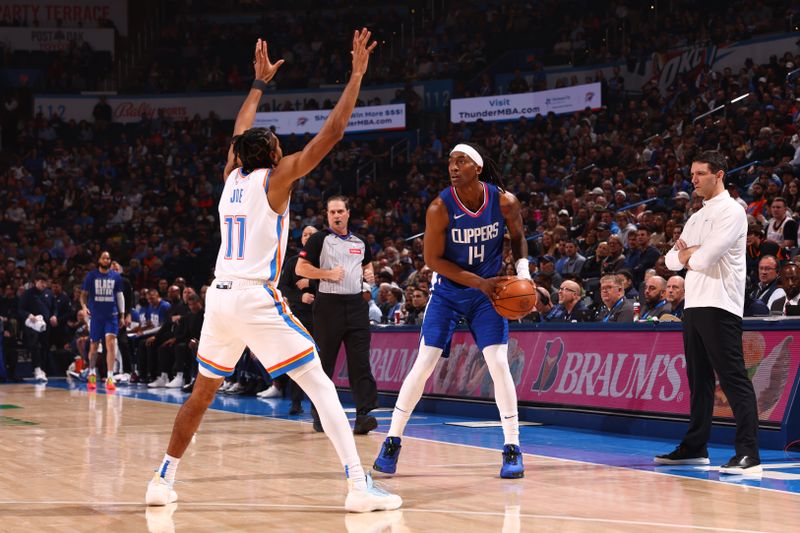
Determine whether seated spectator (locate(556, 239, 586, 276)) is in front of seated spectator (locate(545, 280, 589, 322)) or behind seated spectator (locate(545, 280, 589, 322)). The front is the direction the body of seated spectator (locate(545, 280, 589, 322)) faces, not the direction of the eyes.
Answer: behind

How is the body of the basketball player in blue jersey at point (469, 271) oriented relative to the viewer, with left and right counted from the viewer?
facing the viewer

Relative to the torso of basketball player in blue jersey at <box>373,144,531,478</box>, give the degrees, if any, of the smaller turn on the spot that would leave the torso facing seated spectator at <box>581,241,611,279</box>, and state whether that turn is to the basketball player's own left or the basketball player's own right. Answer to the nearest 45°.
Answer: approximately 180°

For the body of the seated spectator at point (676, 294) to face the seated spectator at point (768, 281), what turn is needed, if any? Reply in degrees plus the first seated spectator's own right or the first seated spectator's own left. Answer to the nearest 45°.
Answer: approximately 180°

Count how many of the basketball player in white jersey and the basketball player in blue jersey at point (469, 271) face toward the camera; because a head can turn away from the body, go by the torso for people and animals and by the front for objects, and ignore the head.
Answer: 1

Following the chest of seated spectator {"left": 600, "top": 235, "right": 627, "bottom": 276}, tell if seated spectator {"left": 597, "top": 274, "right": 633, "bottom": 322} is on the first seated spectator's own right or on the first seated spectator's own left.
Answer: on the first seated spectator's own left

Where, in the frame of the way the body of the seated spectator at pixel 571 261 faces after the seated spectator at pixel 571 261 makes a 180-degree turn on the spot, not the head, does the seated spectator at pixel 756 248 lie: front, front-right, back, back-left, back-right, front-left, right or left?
right

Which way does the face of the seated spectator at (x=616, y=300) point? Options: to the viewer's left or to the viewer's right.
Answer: to the viewer's left

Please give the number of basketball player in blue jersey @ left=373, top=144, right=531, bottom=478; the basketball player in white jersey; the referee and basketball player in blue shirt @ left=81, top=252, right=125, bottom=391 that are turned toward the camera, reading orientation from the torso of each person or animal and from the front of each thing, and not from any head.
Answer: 3

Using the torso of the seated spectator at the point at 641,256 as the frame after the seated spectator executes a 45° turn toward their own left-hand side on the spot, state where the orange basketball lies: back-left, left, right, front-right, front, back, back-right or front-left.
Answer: front

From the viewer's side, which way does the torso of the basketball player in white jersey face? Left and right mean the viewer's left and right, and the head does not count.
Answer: facing away from the viewer and to the right of the viewer

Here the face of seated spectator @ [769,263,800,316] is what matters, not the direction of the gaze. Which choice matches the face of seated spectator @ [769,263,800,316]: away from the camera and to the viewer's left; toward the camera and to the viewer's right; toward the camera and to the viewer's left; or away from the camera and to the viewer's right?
toward the camera and to the viewer's left

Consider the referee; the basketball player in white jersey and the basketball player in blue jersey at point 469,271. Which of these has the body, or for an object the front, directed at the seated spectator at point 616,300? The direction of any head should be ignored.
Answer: the basketball player in white jersey

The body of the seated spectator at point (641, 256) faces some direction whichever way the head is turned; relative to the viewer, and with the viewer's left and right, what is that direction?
facing the viewer and to the left of the viewer

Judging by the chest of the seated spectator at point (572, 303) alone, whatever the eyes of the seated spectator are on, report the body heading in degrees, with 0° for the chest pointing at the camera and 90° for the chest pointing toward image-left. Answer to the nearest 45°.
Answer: approximately 45°

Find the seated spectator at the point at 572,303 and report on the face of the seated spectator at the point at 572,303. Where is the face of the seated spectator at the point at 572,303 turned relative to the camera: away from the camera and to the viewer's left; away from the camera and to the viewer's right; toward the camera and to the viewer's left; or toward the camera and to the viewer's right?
toward the camera and to the viewer's left
